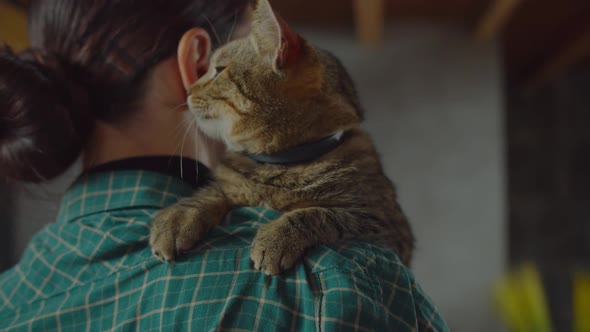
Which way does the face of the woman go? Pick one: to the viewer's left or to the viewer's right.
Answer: to the viewer's right

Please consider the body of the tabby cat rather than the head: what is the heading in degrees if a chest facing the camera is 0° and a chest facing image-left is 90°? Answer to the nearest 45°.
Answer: approximately 45°
